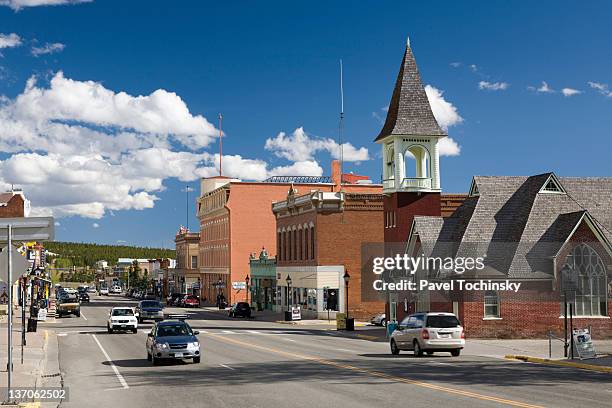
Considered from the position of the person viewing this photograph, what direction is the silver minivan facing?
facing away from the viewer and to the left of the viewer

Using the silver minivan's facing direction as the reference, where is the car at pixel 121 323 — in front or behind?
in front

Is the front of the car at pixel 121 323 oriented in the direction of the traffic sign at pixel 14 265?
yes

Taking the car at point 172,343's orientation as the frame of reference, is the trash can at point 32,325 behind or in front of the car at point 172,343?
behind

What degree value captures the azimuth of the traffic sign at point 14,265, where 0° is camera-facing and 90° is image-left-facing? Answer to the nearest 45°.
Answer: approximately 180°

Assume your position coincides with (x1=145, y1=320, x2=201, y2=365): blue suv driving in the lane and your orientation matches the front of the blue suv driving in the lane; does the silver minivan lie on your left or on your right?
on your left

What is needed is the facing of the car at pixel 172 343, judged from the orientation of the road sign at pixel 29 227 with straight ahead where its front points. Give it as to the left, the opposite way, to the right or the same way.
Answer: the opposite way

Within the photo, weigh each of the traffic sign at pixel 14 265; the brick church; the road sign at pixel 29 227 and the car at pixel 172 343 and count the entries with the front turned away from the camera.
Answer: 2

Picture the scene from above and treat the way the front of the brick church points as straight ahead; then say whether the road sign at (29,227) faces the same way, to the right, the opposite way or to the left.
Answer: to the right
